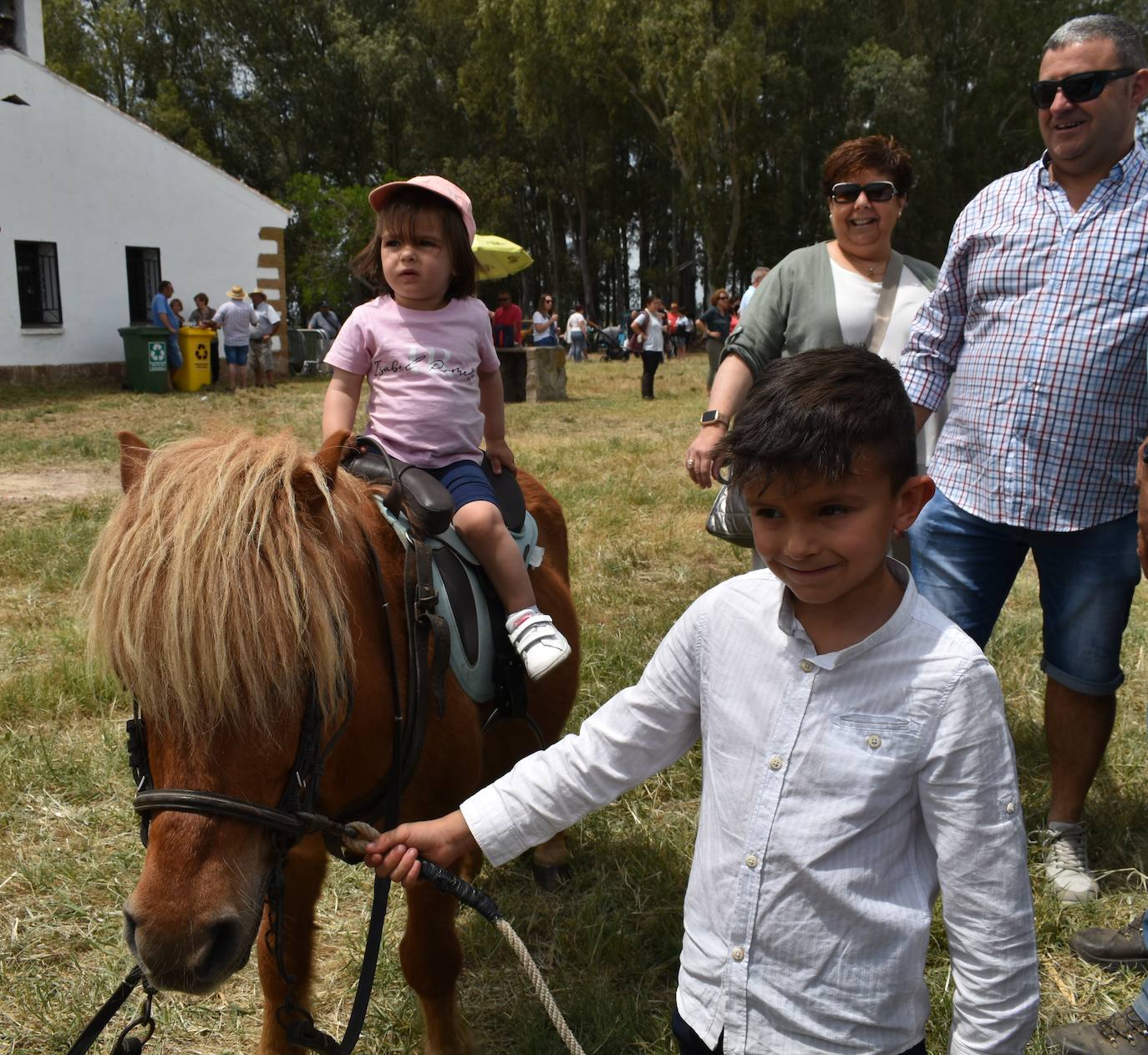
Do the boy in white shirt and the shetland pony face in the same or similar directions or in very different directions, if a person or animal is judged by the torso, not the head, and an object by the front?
same or similar directions

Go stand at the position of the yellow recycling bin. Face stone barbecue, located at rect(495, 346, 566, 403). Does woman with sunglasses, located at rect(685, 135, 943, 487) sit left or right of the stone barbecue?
right

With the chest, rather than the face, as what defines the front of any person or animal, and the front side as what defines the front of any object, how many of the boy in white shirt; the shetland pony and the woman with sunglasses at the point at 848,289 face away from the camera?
0

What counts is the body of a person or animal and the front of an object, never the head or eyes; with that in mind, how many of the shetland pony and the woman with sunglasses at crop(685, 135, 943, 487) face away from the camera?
0

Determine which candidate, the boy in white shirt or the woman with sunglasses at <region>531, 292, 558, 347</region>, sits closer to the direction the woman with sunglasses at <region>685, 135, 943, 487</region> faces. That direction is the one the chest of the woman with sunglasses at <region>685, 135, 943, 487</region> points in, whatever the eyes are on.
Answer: the boy in white shirt

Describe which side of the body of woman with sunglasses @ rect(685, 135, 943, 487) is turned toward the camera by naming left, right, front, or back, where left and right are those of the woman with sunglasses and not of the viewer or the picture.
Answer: front

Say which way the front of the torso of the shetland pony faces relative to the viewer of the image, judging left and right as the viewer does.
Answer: facing the viewer and to the left of the viewer

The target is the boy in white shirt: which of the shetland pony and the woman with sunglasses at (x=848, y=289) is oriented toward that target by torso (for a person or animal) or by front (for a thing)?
the woman with sunglasses

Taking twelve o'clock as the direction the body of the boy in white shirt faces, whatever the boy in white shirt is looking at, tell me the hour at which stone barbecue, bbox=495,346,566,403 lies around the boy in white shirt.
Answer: The stone barbecue is roughly at 4 o'clock from the boy in white shirt.

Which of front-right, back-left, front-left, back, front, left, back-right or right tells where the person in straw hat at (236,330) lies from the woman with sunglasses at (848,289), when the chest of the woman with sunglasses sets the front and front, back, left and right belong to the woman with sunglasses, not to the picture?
back-right

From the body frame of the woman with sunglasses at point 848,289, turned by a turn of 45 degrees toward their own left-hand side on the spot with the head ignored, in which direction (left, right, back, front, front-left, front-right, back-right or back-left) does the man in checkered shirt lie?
front

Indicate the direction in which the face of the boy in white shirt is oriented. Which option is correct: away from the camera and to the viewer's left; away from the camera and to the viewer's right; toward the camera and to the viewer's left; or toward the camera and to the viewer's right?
toward the camera and to the viewer's left

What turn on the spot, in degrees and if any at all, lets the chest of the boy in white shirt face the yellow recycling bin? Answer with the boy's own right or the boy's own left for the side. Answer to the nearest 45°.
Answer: approximately 90° to the boy's own right
